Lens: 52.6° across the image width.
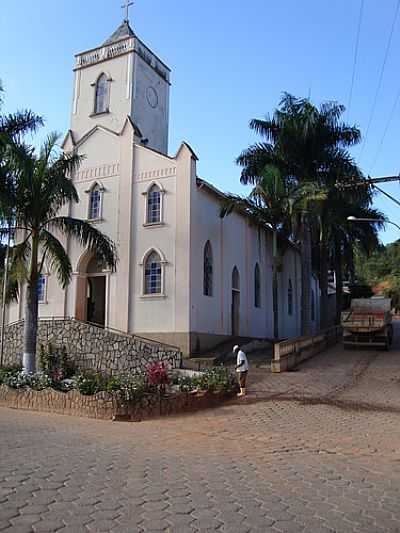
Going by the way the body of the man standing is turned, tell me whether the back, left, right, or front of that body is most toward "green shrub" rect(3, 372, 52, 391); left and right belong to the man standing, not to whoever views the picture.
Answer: front

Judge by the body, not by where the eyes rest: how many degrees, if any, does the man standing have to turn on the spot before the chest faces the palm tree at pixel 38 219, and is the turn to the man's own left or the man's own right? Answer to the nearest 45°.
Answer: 0° — they already face it

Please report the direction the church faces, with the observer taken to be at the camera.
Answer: facing the viewer and to the left of the viewer

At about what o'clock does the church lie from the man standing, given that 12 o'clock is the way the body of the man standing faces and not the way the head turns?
The church is roughly at 2 o'clock from the man standing.

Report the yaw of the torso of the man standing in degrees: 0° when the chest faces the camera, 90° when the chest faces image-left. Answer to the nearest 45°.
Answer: approximately 90°

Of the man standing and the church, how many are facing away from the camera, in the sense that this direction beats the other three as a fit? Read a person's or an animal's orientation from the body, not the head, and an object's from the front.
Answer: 0

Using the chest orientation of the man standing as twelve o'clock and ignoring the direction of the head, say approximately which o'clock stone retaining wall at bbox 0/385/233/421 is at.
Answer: The stone retaining wall is roughly at 11 o'clock from the man standing.

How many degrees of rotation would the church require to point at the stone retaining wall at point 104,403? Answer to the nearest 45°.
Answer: approximately 45° to its left

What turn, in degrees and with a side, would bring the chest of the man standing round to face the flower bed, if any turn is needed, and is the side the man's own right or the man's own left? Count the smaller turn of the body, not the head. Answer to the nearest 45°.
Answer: approximately 45° to the man's own left

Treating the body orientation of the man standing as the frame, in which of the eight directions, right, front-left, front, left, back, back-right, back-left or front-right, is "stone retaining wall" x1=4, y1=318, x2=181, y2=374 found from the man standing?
front-right
